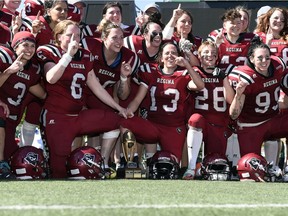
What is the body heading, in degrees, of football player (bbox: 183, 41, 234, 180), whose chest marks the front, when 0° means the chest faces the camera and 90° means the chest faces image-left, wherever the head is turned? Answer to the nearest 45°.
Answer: approximately 0°

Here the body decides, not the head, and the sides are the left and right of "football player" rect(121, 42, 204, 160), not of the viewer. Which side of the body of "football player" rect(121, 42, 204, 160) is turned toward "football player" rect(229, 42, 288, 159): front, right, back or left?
left

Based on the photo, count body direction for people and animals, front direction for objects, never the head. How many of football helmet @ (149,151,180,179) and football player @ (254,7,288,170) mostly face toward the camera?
2

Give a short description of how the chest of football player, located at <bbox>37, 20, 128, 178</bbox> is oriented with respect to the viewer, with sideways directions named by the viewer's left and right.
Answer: facing the viewer and to the right of the viewer

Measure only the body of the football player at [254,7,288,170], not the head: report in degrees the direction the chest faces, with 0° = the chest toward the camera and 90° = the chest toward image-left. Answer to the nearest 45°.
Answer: approximately 0°

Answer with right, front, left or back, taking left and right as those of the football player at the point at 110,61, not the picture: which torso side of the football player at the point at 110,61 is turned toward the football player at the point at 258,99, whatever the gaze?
left

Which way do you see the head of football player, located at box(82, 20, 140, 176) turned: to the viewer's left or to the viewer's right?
to the viewer's right

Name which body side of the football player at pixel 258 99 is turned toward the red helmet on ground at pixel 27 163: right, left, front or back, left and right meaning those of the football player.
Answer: right
